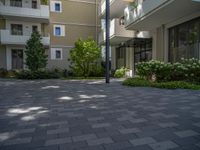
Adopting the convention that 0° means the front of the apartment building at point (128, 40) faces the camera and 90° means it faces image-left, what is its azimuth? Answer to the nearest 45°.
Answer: approximately 45°

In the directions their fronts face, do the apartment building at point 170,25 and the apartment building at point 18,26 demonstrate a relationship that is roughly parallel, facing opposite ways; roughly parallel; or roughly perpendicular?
roughly perpendicular

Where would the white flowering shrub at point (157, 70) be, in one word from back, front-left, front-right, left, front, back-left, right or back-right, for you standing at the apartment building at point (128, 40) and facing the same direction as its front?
front-left

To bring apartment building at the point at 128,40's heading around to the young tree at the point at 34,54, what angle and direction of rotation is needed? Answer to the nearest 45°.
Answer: approximately 45° to its right

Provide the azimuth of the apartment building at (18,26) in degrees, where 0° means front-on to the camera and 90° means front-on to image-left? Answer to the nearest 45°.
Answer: approximately 0°

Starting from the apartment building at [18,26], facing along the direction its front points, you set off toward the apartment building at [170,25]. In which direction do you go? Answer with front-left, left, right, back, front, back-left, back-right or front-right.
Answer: front-left
